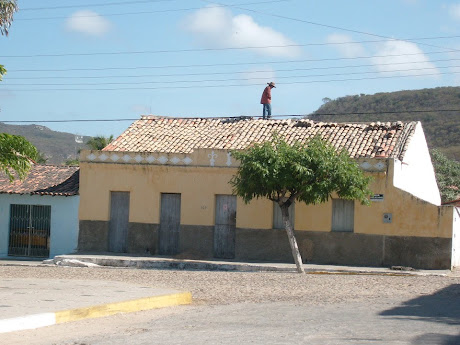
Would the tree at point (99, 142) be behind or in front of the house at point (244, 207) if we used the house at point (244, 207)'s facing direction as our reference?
behind

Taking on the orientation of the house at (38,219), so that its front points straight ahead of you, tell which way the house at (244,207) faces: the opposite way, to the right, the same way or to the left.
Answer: the same way

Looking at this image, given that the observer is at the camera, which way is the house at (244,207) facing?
facing the viewer

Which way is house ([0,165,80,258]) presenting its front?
toward the camera

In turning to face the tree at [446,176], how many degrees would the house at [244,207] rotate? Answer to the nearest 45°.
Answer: approximately 135° to its left

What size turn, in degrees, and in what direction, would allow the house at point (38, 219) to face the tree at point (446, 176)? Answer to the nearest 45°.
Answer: approximately 90° to its left

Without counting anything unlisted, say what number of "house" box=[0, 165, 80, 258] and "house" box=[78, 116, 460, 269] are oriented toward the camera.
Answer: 2

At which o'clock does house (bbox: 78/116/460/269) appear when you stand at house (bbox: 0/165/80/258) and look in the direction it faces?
house (bbox: 78/116/460/269) is roughly at 10 o'clock from house (bbox: 0/165/80/258).
